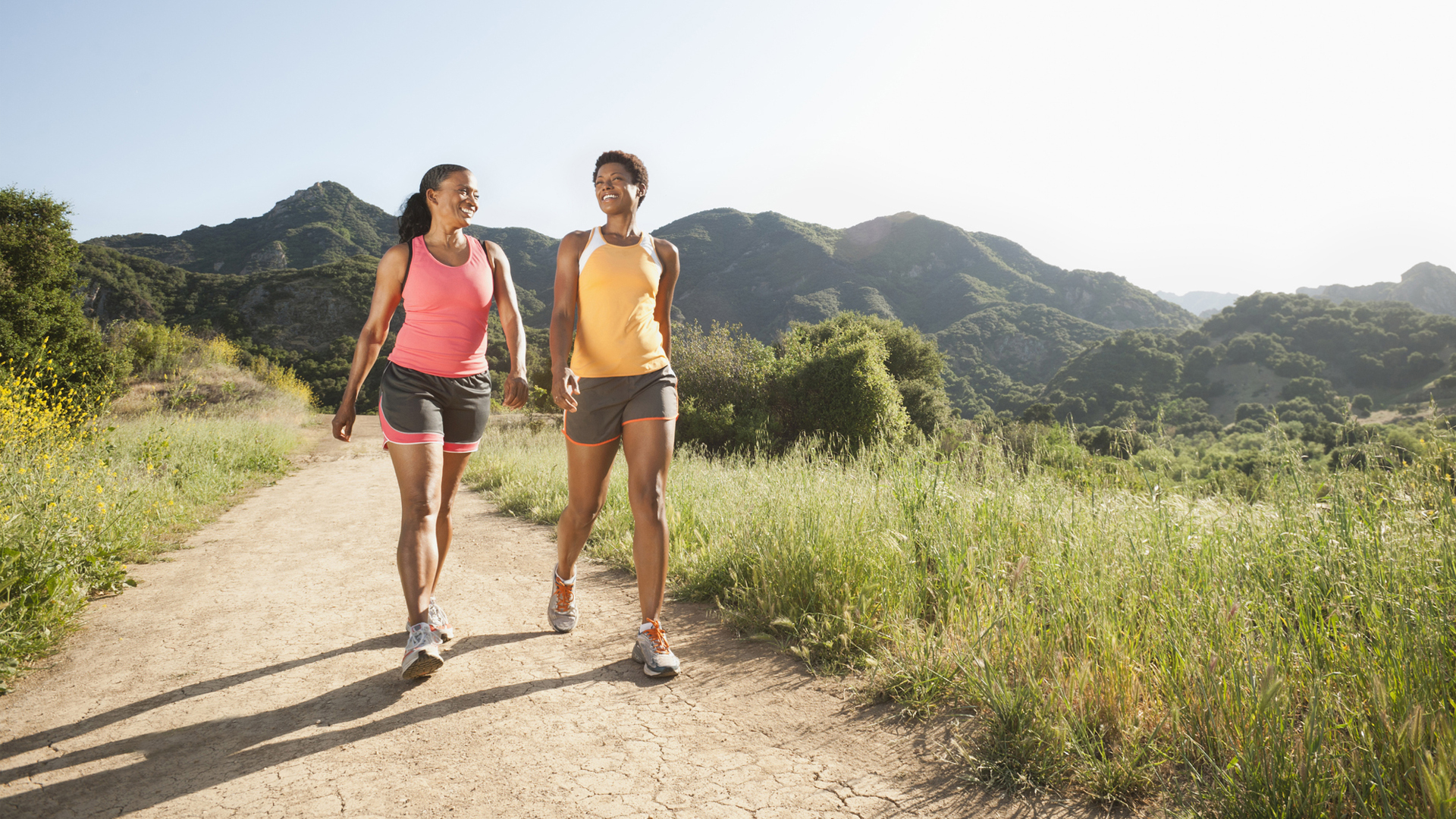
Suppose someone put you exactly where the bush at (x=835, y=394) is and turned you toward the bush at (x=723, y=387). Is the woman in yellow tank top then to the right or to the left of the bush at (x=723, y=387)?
left

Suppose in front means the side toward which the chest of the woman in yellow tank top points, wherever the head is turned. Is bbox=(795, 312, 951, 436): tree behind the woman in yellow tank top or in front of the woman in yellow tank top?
behind

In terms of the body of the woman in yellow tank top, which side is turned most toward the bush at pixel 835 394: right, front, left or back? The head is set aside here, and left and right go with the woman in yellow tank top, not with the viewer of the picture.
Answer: back

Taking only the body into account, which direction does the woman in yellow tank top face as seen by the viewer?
toward the camera

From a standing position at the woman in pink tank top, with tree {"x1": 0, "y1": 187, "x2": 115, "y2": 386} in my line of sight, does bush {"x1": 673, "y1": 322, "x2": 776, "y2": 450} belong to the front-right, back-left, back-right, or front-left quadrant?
front-right

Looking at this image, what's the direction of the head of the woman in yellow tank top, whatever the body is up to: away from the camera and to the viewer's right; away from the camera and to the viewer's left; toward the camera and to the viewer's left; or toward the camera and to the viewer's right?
toward the camera and to the viewer's left

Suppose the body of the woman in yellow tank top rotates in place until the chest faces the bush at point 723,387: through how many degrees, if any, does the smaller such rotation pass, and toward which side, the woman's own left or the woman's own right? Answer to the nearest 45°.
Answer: approximately 180°

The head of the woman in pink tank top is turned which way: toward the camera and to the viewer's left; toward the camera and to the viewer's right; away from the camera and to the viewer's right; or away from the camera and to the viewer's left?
toward the camera and to the viewer's right

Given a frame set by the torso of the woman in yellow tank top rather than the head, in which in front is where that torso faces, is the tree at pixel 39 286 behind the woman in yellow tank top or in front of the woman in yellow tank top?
behind

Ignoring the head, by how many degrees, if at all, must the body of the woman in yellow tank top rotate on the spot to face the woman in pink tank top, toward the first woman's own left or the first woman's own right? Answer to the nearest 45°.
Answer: approximately 90° to the first woman's own right
